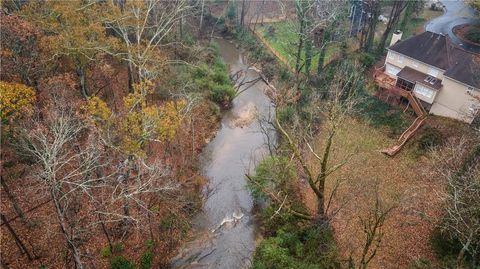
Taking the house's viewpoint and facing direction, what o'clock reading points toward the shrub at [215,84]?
The shrub is roughly at 7 o'clock from the house.

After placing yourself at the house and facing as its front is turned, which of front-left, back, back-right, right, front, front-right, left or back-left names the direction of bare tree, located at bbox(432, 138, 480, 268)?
back-right

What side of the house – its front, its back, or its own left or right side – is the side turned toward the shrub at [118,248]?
back

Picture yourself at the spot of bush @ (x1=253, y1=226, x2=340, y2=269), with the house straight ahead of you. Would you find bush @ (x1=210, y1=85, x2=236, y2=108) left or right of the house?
left

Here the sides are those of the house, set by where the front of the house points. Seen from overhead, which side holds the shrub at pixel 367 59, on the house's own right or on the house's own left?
on the house's own left

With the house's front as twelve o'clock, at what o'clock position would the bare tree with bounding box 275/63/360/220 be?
The bare tree is roughly at 5 o'clock from the house.

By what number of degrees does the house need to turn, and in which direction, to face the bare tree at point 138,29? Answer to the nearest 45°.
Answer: approximately 180°

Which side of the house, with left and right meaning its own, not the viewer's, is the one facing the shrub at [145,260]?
back

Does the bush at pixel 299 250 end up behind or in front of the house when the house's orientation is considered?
behind

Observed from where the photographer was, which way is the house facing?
facing away from the viewer and to the right of the viewer

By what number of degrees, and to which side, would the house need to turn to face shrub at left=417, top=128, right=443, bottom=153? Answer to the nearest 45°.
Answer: approximately 135° to its right

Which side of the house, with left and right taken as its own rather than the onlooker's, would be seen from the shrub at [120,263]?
back

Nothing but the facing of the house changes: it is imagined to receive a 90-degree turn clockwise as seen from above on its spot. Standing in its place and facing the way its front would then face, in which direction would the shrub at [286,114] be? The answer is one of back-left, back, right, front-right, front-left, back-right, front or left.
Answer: right
